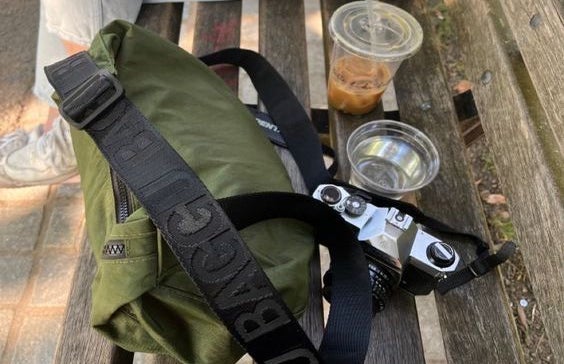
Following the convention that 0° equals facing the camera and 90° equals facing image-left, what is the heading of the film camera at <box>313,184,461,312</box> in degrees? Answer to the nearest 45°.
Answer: approximately 45°

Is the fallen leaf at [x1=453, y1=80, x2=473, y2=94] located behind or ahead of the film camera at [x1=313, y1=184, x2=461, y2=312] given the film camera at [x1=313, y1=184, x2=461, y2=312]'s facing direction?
behind
